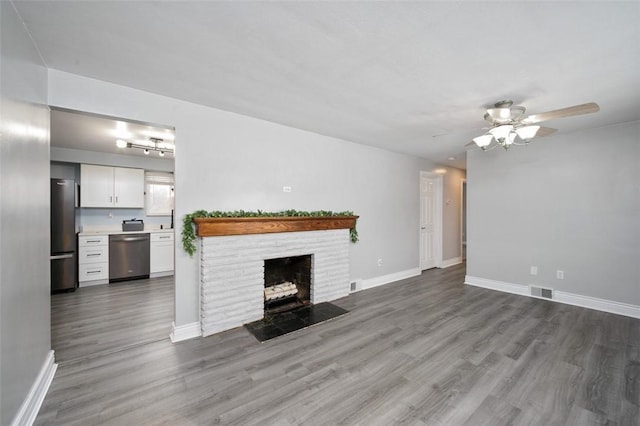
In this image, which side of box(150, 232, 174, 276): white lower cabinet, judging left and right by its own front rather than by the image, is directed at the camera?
front

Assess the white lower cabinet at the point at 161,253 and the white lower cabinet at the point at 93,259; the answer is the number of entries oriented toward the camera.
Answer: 2

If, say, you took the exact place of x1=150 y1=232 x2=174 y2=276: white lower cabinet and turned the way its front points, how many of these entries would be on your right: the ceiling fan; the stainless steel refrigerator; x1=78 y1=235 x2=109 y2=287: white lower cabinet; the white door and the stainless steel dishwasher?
3

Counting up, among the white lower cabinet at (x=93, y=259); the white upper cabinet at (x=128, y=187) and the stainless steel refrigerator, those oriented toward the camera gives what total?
3

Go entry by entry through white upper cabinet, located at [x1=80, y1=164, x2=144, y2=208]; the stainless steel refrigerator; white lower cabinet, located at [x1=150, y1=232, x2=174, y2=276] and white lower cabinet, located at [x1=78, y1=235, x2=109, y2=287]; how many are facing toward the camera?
4

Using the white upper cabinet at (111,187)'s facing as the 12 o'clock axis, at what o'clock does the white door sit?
The white door is roughly at 10 o'clock from the white upper cabinet.

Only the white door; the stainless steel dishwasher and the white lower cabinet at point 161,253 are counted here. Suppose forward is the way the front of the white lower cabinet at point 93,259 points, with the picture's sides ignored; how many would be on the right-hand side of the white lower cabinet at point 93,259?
0

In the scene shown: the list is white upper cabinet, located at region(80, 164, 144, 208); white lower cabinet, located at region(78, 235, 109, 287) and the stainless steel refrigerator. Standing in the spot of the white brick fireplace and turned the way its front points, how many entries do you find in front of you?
0

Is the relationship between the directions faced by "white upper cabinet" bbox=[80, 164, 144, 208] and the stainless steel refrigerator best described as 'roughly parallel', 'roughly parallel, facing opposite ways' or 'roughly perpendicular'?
roughly parallel

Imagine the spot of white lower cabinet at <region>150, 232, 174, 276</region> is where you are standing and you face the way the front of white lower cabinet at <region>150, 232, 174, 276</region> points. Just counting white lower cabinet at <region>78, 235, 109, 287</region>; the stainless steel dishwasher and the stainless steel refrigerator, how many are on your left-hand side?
0

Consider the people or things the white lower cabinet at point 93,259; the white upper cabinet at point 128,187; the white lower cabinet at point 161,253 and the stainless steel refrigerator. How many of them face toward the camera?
4

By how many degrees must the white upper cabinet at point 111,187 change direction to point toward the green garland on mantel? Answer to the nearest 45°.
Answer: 0° — it already faces it

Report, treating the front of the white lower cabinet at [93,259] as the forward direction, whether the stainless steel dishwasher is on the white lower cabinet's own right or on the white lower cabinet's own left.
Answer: on the white lower cabinet's own left

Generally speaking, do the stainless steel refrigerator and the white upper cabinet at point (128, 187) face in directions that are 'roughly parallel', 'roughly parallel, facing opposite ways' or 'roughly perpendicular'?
roughly parallel

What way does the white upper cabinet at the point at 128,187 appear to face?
toward the camera

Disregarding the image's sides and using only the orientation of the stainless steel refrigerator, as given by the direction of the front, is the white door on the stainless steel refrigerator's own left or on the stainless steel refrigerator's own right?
on the stainless steel refrigerator's own left

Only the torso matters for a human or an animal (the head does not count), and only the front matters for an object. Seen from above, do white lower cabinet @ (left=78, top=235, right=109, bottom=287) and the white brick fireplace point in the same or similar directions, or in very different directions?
same or similar directions
